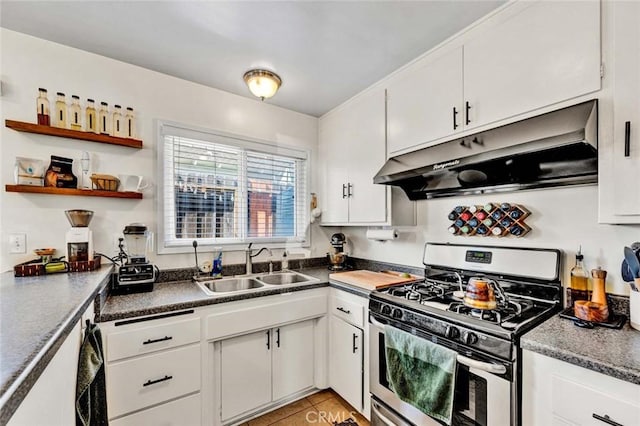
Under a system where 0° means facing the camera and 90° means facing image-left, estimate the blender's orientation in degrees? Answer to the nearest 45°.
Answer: approximately 0°

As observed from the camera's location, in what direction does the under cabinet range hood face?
facing the viewer and to the left of the viewer

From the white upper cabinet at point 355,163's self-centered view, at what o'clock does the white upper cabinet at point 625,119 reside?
the white upper cabinet at point 625,119 is roughly at 9 o'clock from the white upper cabinet at point 355,163.

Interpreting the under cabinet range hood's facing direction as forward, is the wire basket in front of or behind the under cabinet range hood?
in front

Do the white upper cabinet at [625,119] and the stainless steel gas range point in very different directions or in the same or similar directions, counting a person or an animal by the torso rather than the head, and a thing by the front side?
same or similar directions

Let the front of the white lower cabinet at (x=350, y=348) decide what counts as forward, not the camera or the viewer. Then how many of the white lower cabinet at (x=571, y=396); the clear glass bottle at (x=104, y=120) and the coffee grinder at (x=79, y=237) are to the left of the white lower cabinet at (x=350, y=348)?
1

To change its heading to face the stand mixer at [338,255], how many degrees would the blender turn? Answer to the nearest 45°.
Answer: approximately 90° to its left

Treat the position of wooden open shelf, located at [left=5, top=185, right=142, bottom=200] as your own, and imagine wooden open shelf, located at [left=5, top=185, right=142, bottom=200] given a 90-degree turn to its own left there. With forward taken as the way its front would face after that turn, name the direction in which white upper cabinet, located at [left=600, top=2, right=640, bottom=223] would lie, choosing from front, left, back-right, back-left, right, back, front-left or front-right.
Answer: front-right

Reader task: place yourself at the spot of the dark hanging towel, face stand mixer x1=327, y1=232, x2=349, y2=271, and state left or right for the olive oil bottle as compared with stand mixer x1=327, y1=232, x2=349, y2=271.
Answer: right

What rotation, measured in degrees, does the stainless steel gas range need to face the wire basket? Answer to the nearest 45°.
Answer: approximately 45° to its right
